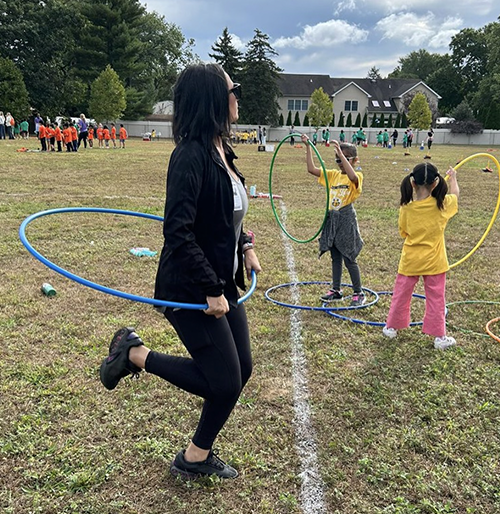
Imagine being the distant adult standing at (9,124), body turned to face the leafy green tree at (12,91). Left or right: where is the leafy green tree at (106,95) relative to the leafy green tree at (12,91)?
right

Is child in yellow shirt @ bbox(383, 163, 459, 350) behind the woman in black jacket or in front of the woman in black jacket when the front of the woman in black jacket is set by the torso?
in front

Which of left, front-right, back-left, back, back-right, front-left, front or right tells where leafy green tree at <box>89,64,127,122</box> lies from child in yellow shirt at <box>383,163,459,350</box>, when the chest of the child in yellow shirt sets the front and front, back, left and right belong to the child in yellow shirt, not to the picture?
front-left

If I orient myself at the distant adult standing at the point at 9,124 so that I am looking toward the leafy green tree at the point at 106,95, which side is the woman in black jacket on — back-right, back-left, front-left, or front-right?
back-right

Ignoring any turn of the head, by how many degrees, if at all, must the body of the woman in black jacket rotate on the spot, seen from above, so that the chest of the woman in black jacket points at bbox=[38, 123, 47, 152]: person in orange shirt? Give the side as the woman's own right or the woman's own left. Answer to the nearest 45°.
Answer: approximately 90° to the woman's own left

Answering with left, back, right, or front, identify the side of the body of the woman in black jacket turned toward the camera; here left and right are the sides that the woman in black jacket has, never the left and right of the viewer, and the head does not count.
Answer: right

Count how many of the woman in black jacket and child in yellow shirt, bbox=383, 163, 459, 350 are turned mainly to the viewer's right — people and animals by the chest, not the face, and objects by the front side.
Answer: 1

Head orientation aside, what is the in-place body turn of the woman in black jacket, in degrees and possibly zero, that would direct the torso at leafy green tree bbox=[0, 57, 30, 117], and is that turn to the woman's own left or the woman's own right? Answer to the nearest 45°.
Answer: approximately 90° to the woman's own left

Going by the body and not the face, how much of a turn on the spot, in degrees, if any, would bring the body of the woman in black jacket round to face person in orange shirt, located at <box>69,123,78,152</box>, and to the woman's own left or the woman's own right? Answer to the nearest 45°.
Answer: approximately 90° to the woman's own left

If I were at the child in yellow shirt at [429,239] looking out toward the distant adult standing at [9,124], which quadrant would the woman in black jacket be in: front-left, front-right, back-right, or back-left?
back-left

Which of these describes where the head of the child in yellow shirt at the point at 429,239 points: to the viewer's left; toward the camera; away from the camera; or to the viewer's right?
away from the camera

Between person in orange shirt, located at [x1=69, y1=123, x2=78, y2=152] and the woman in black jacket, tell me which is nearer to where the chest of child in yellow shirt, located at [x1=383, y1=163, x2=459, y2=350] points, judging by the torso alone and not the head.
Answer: the person in orange shirt

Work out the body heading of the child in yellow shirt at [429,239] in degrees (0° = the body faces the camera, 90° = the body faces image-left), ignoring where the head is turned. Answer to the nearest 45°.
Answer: approximately 180°

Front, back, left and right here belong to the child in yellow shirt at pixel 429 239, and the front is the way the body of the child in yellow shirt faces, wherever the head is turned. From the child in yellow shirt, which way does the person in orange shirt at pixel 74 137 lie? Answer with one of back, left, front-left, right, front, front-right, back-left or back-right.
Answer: front-left

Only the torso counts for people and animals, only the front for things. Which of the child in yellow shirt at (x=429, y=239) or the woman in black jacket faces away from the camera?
the child in yellow shirt

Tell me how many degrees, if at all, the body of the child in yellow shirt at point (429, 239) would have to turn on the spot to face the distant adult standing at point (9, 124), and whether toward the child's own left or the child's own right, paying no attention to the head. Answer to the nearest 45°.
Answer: approximately 45° to the child's own left
